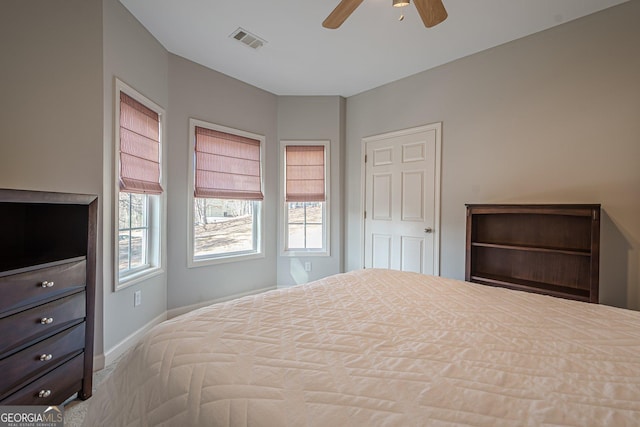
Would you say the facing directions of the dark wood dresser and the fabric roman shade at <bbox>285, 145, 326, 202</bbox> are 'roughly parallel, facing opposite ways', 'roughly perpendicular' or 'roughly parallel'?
roughly perpendicular

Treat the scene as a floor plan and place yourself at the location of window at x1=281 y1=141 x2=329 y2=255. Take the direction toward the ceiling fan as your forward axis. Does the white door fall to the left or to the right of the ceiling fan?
left

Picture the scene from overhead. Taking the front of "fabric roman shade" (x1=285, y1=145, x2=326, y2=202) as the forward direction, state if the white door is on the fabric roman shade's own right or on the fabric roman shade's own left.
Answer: on the fabric roman shade's own left

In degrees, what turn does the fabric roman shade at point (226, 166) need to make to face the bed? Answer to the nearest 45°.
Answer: approximately 45° to its right

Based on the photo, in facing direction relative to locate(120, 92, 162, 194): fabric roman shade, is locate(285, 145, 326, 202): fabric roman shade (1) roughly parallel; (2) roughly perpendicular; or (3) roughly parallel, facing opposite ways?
roughly perpendicular

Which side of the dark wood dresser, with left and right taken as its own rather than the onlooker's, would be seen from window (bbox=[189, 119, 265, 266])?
left

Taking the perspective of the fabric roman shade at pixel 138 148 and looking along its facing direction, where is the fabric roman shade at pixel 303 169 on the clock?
the fabric roman shade at pixel 303 169 is roughly at 10 o'clock from the fabric roman shade at pixel 138 148.

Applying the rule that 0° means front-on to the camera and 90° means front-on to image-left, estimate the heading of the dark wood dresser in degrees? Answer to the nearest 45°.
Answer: approximately 315°

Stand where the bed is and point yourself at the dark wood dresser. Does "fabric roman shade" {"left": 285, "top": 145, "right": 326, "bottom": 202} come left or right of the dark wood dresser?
right

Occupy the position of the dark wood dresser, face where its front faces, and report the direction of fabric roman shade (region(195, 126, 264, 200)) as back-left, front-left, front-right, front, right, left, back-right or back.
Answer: left

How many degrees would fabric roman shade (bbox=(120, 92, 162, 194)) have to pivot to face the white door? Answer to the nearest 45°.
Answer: approximately 45° to its left

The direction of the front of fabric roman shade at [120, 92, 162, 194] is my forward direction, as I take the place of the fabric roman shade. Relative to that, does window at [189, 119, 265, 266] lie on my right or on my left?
on my left

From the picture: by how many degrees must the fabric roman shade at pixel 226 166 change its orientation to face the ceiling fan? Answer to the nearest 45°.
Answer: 0° — it already faces it
